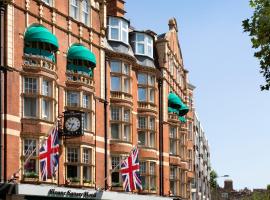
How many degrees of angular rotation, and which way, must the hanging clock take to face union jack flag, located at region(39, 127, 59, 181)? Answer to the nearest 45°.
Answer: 0° — it already faces it

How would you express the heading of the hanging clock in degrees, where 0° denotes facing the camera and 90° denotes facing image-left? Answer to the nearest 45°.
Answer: approximately 0°

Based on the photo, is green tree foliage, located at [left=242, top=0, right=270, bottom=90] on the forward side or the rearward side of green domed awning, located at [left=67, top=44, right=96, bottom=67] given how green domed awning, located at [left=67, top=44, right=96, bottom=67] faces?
on the forward side

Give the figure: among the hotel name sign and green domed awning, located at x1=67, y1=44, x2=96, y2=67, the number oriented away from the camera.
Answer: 0

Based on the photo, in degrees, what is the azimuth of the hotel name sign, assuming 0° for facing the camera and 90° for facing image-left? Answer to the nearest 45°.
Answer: approximately 315°
